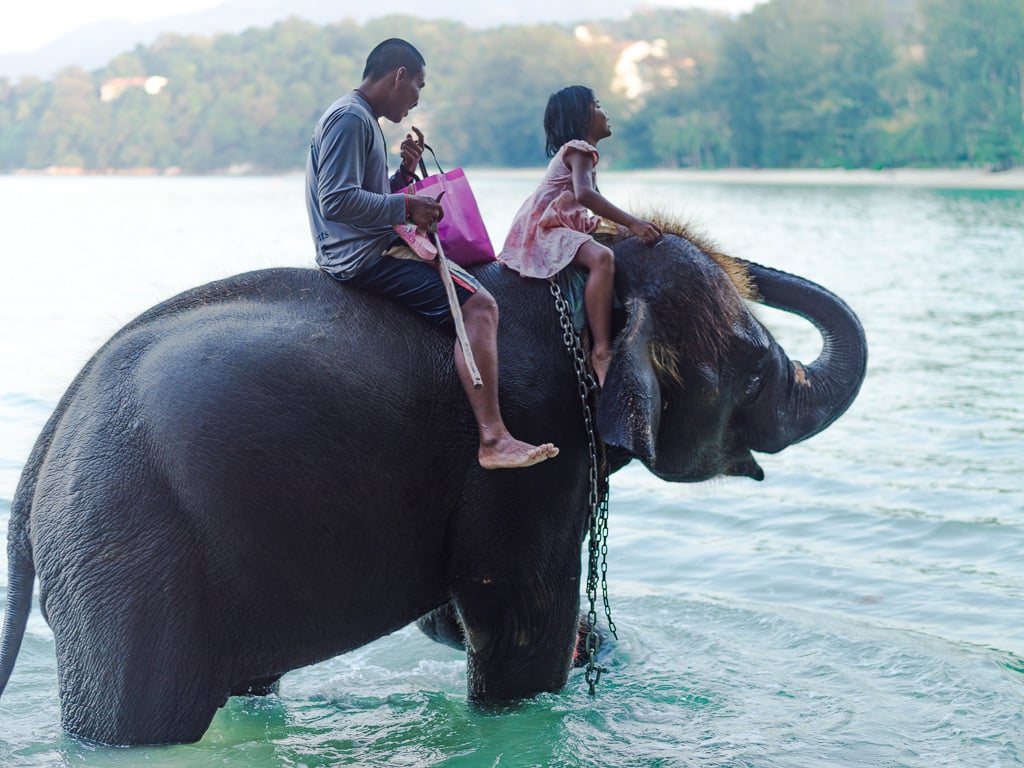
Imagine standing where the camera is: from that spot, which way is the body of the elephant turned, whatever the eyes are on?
to the viewer's right

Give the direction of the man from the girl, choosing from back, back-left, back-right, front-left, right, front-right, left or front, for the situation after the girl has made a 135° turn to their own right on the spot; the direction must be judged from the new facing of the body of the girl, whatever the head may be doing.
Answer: front

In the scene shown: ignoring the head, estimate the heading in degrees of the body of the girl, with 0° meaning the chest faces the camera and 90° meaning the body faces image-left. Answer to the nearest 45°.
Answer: approximately 270°

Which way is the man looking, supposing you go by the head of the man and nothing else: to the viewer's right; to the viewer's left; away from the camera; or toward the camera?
to the viewer's right

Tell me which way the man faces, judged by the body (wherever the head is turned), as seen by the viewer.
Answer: to the viewer's right

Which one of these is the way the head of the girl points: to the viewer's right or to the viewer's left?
to the viewer's right
